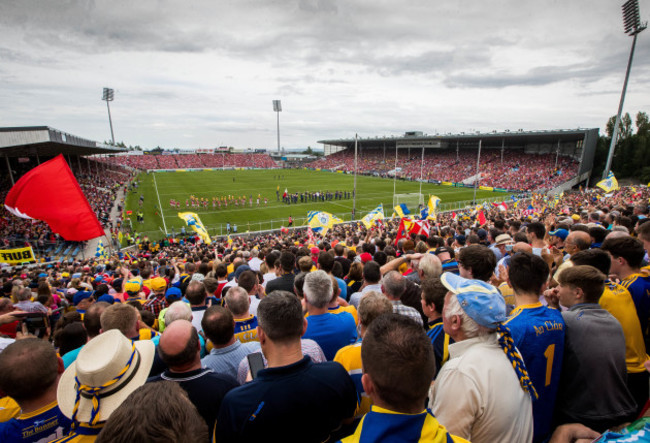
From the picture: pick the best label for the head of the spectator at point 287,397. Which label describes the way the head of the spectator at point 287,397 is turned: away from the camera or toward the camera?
away from the camera

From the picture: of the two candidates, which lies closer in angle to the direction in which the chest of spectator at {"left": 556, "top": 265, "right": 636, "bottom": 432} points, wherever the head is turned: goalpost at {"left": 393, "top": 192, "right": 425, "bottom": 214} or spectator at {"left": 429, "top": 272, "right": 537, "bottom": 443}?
the goalpost

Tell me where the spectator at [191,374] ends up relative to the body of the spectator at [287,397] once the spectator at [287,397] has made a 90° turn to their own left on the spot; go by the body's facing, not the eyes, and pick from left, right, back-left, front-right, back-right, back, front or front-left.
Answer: front-right

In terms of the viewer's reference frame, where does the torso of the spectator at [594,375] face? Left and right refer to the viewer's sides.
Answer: facing away from the viewer and to the left of the viewer

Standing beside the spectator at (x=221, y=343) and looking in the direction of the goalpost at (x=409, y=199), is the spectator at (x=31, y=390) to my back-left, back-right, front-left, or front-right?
back-left

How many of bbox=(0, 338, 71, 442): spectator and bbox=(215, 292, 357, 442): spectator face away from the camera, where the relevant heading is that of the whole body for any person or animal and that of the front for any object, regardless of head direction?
2

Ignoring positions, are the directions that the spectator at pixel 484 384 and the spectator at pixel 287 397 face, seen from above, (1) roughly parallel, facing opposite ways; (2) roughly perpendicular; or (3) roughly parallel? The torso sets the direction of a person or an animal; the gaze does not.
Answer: roughly parallel

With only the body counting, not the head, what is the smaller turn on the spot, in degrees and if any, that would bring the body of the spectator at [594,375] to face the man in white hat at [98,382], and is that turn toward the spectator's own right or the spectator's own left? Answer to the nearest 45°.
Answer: approximately 90° to the spectator's own left

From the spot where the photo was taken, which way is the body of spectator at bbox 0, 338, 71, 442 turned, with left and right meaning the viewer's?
facing away from the viewer

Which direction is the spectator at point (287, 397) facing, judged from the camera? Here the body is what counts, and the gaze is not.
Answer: away from the camera

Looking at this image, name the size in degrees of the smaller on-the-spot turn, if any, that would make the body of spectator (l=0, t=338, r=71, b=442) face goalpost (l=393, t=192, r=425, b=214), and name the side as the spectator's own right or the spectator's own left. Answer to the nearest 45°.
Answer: approximately 45° to the spectator's own right

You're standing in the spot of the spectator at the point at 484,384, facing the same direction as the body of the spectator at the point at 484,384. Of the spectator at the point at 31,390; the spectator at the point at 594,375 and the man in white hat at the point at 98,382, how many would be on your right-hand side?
1

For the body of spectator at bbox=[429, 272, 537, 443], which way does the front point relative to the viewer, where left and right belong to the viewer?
facing away from the viewer and to the left of the viewer

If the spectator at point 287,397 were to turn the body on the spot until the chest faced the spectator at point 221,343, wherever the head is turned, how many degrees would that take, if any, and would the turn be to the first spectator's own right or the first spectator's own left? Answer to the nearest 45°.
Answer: approximately 45° to the first spectator's own left

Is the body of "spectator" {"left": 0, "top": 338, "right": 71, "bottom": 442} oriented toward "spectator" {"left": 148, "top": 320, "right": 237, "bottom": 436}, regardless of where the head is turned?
no

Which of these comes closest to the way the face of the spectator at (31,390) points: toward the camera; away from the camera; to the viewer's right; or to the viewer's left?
away from the camera

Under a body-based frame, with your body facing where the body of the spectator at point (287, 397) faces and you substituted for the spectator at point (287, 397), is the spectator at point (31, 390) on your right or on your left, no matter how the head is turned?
on your left

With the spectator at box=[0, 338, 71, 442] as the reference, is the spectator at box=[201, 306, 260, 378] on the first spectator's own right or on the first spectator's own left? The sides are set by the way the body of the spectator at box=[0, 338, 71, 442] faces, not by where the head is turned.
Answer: on the first spectator's own right

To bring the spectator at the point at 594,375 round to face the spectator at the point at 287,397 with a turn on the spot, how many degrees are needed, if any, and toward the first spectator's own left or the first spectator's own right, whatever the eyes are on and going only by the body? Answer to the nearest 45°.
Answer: approximately 90° to the first spectator's own left

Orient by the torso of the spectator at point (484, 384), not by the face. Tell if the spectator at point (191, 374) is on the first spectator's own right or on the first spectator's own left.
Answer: on the first spectator's own left
